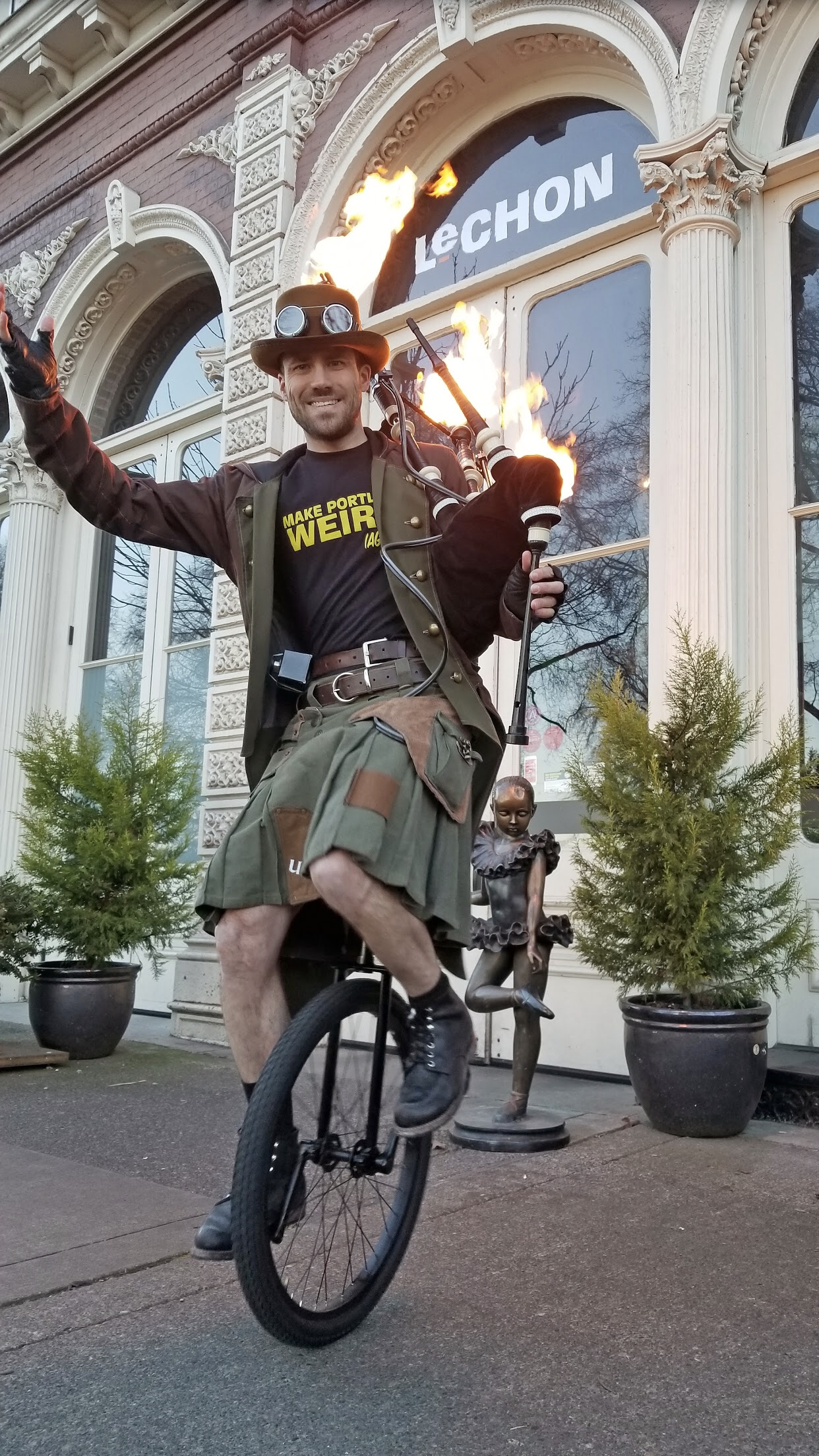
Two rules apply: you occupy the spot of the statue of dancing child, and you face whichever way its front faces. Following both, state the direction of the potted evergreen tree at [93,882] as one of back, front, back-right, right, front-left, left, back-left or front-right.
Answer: back-right

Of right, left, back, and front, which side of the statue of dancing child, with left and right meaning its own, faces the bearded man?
front

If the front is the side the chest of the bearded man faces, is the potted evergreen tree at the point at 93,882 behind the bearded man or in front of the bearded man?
behind

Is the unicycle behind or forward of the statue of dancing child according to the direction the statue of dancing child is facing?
forward

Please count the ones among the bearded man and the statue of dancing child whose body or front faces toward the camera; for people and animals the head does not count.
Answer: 2

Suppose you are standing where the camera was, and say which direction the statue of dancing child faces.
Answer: facing the viewer

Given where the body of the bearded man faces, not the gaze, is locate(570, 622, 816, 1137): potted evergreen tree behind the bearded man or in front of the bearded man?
behind

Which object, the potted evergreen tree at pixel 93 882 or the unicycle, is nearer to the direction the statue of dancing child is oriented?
the unicycle
